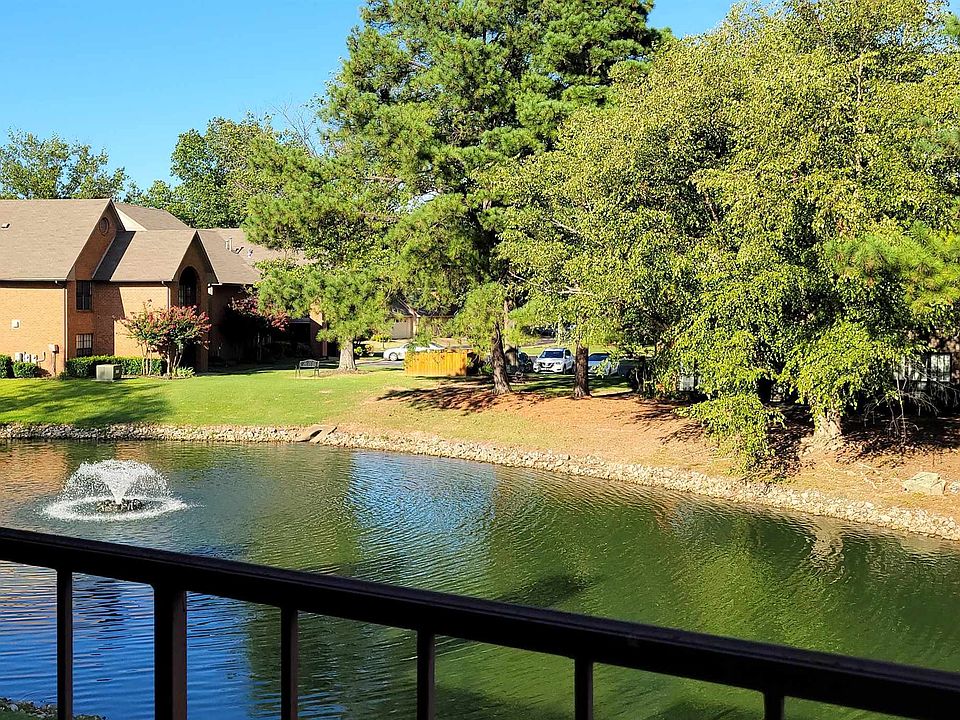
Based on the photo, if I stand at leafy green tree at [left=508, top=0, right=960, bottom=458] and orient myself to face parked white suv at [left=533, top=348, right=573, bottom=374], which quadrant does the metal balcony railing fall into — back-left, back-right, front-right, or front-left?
back-left

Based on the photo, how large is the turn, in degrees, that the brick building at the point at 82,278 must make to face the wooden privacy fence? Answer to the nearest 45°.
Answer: approximately 45° to its left

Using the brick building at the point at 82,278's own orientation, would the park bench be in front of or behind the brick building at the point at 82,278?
in front

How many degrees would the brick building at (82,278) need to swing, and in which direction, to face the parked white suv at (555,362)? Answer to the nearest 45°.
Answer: approximately 45° to its left

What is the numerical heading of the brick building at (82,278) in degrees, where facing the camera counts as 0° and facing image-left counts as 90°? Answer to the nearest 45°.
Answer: approximately 315°

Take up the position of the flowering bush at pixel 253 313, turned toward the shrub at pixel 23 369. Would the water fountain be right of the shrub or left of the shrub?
left

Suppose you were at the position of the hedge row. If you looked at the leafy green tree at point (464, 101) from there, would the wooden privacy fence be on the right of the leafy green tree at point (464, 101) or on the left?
left

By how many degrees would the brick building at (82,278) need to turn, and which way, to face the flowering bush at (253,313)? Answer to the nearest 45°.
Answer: approximately 45° to its left
